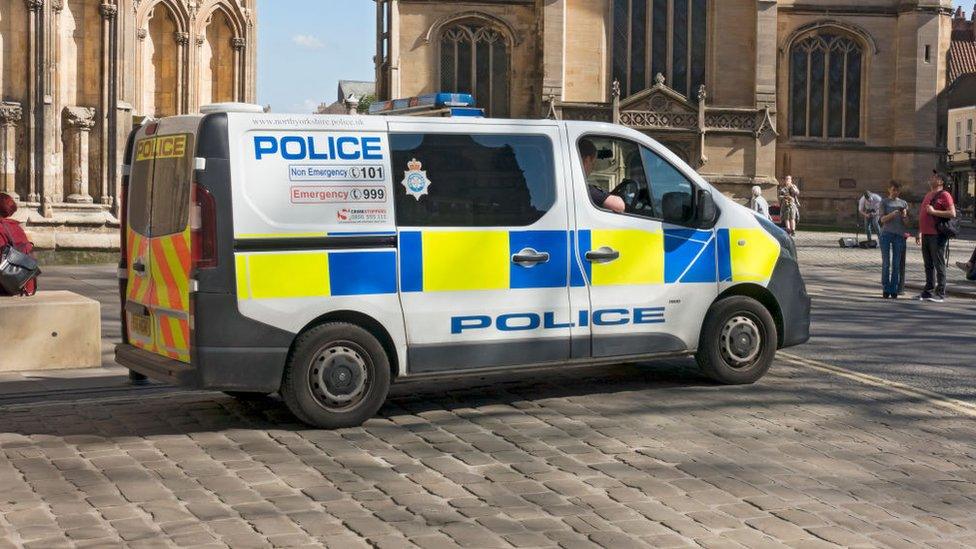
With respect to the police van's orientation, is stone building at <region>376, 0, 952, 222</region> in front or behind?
in front

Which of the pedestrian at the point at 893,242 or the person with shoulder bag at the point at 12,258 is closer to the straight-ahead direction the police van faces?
the pedestrian

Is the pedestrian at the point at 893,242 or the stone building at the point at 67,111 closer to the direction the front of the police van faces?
the pedestrian

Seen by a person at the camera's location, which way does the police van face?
facing away from the viewer and to the right of the viewer
